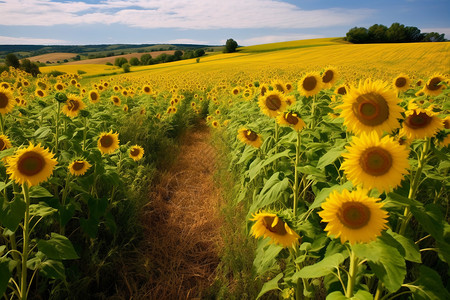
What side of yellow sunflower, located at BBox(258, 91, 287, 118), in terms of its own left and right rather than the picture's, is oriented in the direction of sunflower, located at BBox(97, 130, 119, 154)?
right

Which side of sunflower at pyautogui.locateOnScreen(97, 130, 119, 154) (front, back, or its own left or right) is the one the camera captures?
front

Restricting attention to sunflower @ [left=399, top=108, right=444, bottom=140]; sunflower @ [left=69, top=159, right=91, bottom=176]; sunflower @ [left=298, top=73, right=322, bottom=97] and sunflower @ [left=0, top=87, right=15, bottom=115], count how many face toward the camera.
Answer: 4

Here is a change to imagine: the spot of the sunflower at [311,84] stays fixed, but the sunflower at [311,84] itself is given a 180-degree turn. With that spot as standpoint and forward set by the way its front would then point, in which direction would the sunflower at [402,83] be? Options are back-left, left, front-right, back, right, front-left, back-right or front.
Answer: front-right

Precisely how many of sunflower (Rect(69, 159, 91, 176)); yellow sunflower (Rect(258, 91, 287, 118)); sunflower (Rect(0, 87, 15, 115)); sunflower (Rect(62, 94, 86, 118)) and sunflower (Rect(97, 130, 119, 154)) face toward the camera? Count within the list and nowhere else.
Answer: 5

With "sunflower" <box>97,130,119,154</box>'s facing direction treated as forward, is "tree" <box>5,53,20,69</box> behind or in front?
behind

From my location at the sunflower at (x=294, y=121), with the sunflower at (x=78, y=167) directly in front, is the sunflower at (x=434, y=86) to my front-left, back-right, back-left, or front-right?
back-right

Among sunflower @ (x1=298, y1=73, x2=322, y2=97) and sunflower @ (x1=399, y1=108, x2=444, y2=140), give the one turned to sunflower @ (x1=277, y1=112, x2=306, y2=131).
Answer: sunflower @ (x1=298, y1=73, x2=322, y2=97)

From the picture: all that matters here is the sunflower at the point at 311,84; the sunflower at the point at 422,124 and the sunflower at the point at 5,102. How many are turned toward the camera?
3

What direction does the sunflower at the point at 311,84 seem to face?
toward the camera

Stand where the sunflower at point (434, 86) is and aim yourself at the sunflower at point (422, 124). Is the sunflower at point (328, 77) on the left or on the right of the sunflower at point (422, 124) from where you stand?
right

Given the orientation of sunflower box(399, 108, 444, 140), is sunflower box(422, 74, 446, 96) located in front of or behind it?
behind

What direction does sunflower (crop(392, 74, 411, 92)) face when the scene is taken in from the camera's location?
facing the viewer

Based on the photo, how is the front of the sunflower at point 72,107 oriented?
toward the camera

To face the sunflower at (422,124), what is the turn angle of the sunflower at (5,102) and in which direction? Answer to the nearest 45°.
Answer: approximately 45° to its left
